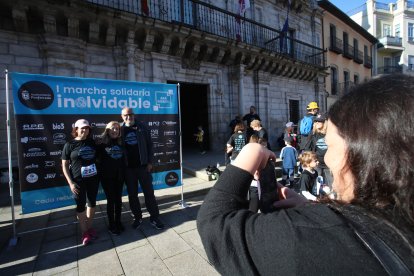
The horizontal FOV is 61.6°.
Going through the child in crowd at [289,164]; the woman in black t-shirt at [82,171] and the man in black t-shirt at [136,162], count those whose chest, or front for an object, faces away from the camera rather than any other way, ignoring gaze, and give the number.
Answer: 1

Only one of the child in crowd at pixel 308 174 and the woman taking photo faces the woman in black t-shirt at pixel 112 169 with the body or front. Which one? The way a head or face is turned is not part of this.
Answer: the woman taking photo

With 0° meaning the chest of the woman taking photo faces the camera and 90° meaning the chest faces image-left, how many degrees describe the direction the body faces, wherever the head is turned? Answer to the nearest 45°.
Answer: approximately 135°

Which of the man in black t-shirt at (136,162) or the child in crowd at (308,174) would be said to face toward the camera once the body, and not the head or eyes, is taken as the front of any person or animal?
the man in black t-shirt

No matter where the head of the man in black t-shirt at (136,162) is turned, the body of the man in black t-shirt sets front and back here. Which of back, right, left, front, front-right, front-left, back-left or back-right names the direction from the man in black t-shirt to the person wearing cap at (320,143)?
left

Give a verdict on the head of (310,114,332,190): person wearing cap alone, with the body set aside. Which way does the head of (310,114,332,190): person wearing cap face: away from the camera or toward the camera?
toward the camera

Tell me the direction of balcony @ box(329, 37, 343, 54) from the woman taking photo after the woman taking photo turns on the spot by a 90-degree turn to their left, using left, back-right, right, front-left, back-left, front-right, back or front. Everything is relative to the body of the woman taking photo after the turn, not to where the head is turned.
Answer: back-right

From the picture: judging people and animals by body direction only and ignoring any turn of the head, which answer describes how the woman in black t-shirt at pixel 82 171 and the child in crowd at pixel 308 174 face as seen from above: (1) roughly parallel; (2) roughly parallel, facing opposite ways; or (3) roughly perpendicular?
roughly parallel

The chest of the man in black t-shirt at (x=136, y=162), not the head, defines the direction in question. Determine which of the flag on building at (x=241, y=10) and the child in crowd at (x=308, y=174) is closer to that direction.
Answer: the child in crowd

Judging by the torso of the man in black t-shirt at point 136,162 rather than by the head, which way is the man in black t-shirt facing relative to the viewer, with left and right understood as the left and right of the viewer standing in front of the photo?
facing the viewer

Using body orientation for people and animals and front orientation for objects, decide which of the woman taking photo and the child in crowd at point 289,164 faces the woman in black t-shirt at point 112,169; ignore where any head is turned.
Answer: the woman taking photo

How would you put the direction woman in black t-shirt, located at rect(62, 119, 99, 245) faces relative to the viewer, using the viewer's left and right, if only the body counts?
facing the viewer and to the right of the viewer

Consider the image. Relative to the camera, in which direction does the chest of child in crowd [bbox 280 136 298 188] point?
away from the camera

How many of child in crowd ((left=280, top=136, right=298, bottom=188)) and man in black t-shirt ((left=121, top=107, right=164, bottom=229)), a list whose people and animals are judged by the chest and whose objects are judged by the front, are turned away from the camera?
1

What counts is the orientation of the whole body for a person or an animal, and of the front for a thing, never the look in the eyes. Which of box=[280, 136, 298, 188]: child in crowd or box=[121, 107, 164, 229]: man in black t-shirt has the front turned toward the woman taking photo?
the man in black t-shirt
